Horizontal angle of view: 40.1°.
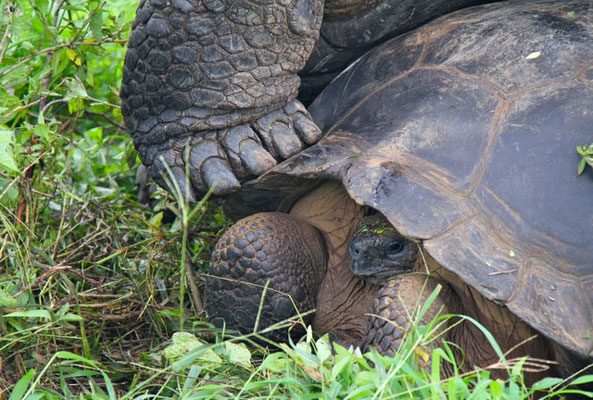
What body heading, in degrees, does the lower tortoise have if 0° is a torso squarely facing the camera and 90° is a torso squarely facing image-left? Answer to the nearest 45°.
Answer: approximately 45°

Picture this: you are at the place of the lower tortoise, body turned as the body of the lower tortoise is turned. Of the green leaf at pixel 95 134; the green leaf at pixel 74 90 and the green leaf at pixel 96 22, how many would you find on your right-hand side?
3

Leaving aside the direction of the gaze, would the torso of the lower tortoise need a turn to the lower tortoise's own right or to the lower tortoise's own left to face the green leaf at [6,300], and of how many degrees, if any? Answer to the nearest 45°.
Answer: approximately 45° to the lower tortoise's own right

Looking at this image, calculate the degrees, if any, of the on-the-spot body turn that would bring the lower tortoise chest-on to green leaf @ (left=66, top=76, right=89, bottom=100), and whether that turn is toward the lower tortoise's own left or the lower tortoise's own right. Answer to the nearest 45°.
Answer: approximately 90° to the lower tortoise's own right

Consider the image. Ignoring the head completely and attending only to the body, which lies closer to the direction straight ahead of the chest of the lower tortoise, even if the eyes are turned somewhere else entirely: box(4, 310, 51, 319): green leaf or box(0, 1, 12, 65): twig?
the green leaf

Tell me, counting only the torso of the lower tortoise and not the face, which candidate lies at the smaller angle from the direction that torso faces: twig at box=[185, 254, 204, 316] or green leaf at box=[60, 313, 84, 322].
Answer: the green leaf

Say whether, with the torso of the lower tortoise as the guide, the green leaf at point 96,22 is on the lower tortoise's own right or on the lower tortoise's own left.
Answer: on the lower tortoise's own right

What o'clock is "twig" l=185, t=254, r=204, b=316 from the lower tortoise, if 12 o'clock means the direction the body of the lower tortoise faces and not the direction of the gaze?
The twig is roughly at 2 o'clock from the lower tortoise.

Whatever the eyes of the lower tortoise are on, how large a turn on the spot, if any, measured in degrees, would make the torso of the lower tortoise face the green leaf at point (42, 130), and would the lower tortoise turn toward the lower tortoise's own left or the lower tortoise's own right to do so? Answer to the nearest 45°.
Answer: approximately 45° to the lower tortoise's own right
